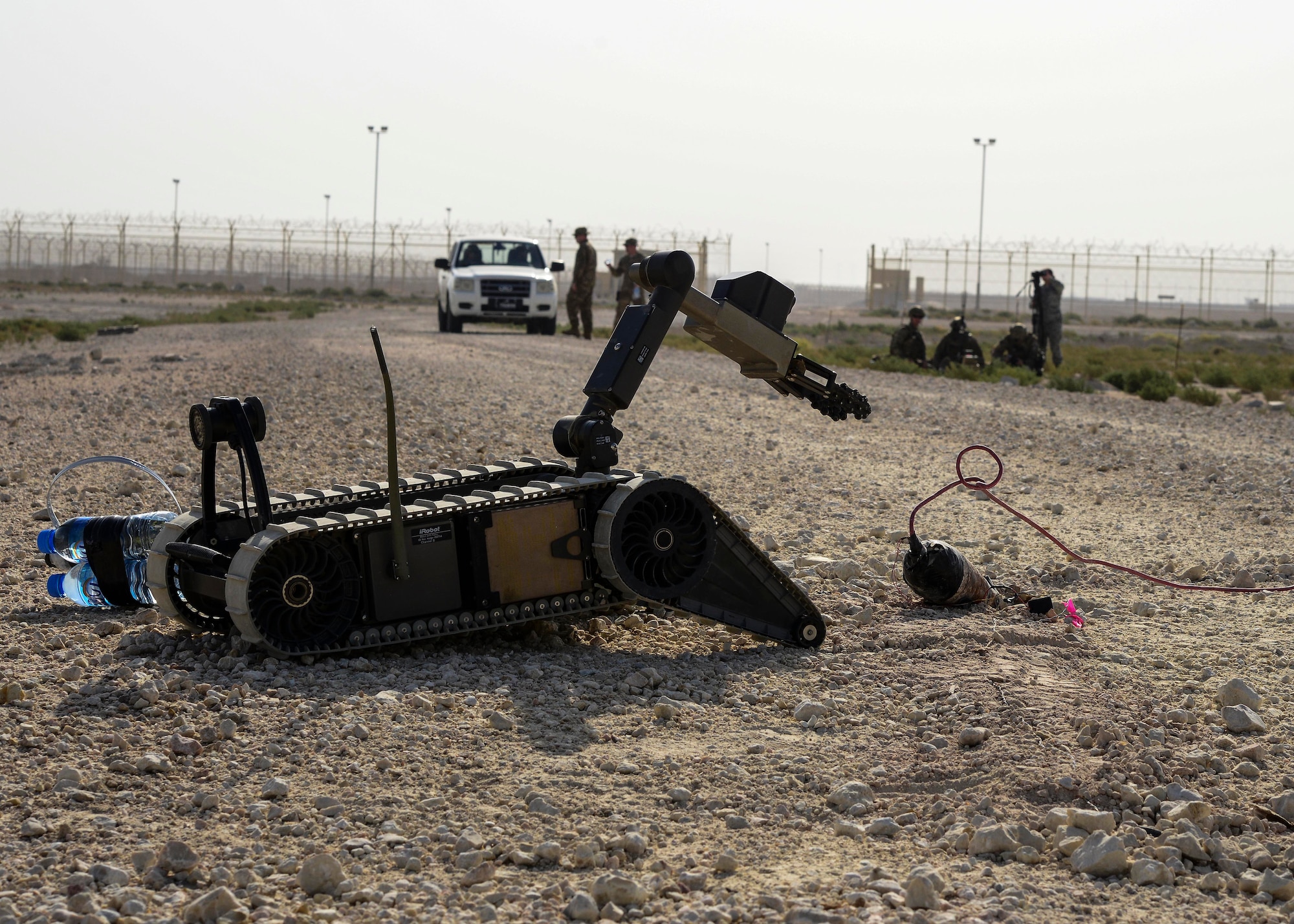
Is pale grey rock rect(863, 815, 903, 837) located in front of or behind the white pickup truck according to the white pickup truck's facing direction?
in front

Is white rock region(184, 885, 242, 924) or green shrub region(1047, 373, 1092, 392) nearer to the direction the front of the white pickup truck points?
the white rock

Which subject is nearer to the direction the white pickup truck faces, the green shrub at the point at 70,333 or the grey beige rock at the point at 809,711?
the grey beige rock

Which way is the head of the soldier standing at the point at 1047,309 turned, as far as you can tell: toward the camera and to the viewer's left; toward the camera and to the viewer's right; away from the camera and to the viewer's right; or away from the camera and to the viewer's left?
toward the camera and to the viewer's left

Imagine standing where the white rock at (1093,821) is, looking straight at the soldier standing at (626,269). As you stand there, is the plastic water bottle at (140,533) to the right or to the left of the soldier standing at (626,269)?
left
